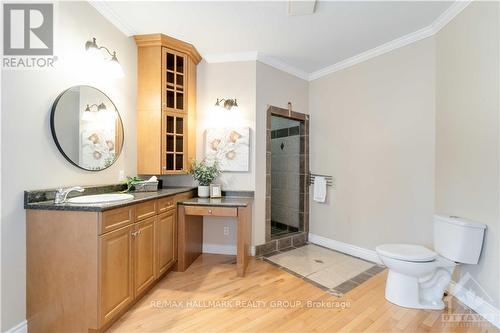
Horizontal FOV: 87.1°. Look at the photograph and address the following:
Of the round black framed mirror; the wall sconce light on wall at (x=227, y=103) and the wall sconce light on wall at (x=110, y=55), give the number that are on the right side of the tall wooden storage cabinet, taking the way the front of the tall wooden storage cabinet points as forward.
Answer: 2

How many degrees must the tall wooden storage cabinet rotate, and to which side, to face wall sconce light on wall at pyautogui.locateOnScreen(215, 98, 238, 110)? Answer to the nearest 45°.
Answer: approximately 45° to its left

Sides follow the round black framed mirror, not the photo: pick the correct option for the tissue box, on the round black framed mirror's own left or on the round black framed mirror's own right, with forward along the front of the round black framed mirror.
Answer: on the round black framed mirror's own left

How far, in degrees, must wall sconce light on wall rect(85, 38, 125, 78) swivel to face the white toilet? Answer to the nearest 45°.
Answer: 0° — it already faces it

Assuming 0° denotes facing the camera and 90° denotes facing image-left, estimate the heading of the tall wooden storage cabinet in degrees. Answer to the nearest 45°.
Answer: approximately 315°

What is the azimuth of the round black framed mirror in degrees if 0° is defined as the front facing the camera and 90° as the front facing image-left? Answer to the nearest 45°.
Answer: approximately 315°

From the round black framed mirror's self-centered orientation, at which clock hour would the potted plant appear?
The potted plant is roughly at 10 o'clock from the round black framed mirror.

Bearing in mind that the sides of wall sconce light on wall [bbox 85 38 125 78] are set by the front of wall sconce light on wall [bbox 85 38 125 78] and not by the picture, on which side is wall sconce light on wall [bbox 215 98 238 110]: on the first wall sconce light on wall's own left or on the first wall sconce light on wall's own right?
on the first wall sconce light on wall's own left

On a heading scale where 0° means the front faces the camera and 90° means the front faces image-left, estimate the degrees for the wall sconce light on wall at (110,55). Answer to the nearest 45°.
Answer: approximately 315°
